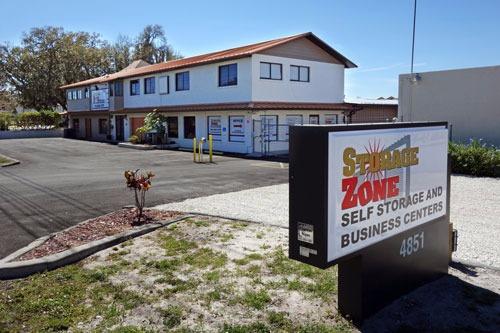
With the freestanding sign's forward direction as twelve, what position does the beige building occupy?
The beige building is roughly at 8 o'clock from the freestanding sign.

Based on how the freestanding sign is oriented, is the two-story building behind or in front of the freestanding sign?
behind

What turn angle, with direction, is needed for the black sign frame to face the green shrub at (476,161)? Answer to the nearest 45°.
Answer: approximately 135° to its left

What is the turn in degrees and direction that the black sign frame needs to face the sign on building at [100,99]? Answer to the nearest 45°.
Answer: approximately 180°
